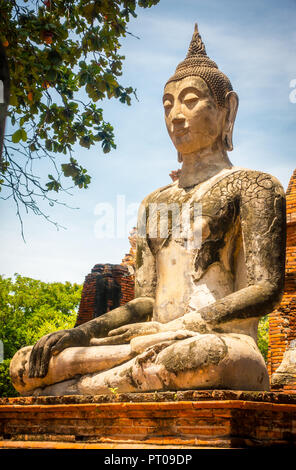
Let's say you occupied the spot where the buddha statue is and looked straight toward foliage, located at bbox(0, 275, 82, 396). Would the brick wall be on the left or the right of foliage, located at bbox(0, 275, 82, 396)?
right

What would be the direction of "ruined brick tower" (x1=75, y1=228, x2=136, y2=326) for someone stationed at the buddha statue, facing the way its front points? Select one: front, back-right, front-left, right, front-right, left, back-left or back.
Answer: back-right

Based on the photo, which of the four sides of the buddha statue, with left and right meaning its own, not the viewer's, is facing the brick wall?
back

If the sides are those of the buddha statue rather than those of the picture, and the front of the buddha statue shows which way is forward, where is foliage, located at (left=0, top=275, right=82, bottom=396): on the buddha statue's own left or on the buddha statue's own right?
on the buddha statue's own right

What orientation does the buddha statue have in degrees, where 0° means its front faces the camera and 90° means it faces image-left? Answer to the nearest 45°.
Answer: approximately 45°
